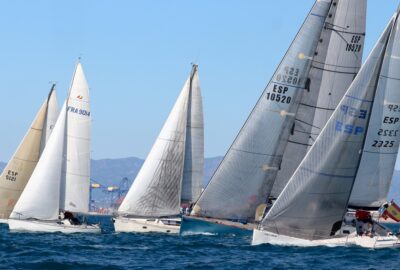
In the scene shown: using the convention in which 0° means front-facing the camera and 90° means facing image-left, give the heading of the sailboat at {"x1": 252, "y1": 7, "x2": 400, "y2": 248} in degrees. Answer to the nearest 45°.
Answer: approximately 90°
